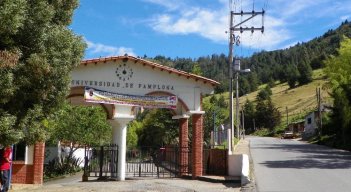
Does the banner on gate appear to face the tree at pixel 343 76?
no

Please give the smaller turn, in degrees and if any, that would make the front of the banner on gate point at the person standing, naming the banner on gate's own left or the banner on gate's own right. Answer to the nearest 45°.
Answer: approximately 45° to the banner on gate's own right

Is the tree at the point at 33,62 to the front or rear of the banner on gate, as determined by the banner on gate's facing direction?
to the front

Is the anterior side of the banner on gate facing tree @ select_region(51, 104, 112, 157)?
no

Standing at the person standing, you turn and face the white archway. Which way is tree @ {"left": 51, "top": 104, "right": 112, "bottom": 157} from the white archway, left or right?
left

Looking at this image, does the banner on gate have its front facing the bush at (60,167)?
no

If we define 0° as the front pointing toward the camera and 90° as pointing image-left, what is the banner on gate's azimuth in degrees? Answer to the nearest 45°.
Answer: approximately 0°
